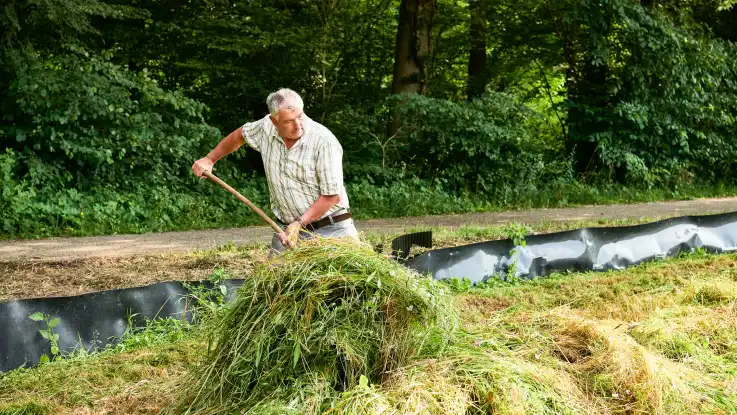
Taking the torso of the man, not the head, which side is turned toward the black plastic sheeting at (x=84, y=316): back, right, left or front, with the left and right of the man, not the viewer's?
right

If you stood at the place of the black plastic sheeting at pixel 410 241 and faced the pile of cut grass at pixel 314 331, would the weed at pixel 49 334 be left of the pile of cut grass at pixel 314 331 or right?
right

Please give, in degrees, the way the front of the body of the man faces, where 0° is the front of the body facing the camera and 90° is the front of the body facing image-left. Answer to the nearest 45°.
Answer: approximately 0°

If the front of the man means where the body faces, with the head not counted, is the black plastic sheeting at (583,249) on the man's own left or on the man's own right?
on the man's own left
